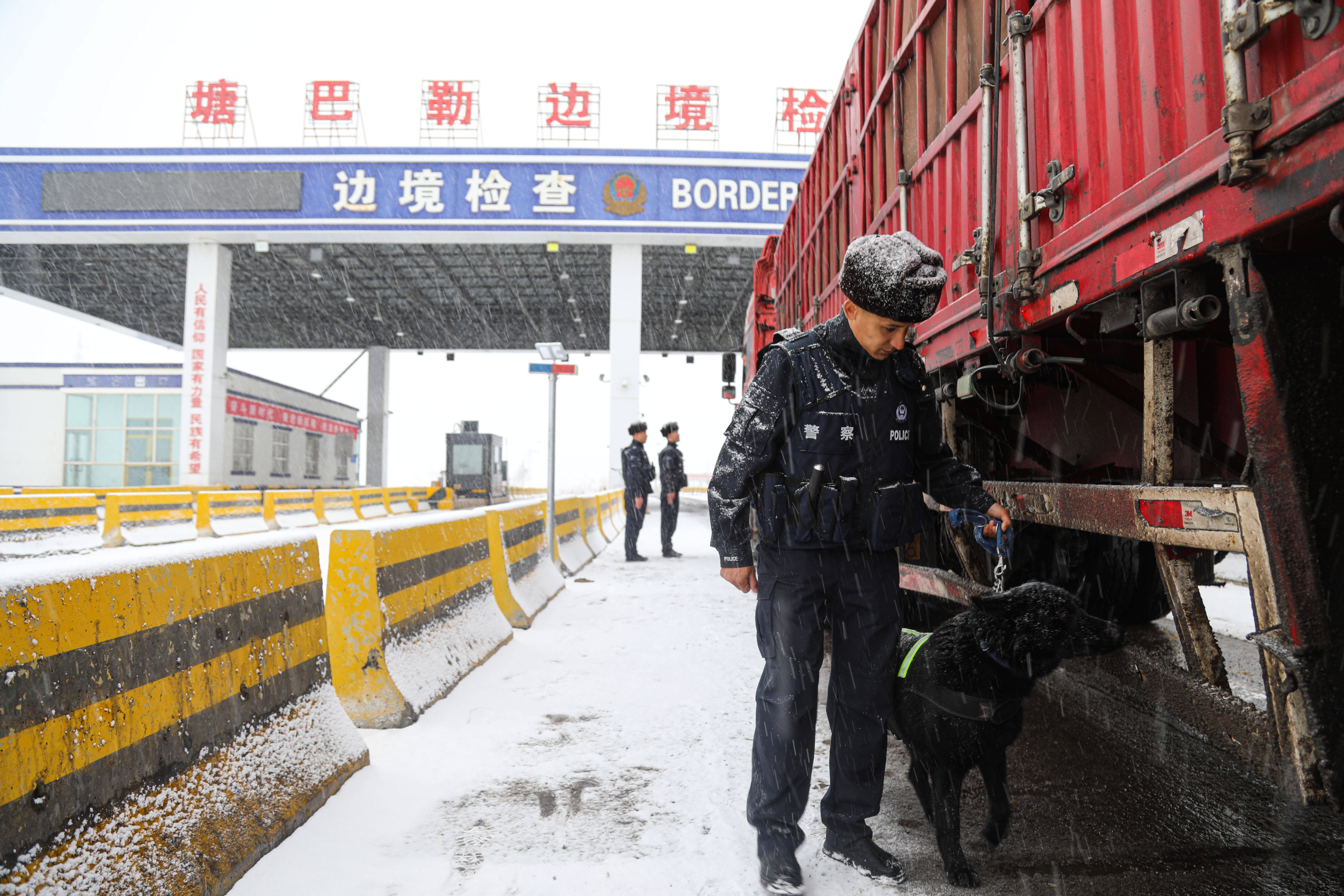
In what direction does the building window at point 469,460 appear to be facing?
toward the camera

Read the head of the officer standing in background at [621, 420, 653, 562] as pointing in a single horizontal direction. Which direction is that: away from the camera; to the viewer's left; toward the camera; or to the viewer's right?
to the viewer's right

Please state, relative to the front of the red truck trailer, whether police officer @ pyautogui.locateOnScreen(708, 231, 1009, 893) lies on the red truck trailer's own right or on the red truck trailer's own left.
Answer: on the red truck trailer's own left

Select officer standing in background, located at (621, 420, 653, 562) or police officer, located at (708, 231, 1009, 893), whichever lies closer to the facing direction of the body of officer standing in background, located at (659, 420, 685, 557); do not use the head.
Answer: the police officer

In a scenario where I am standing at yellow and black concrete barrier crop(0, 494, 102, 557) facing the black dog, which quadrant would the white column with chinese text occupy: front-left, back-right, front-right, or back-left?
back-left

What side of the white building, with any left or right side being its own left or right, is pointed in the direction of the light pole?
front

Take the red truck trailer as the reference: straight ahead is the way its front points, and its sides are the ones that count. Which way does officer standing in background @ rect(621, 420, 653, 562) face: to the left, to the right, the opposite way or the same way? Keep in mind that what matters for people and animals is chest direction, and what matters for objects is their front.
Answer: to the right

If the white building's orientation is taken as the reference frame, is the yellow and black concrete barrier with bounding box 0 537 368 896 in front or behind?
in front

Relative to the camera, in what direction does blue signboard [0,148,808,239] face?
facing the viewer

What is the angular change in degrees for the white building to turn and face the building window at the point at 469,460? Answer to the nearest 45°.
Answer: approximately 45° to its left

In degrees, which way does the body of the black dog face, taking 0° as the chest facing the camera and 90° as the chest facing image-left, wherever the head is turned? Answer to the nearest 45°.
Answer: approximately 315°

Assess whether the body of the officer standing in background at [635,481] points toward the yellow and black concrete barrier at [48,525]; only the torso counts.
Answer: no

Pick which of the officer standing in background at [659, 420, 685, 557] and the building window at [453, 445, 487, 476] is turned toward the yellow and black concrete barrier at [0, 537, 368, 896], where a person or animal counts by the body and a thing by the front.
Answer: the building window

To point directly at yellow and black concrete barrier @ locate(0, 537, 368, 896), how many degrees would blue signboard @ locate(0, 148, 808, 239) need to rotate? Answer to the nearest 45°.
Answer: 0° — it already faces it

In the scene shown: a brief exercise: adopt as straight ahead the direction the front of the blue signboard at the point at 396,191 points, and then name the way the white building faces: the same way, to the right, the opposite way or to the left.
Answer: the same way

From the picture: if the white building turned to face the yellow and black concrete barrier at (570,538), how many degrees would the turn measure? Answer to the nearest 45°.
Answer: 0° — it already faces it
